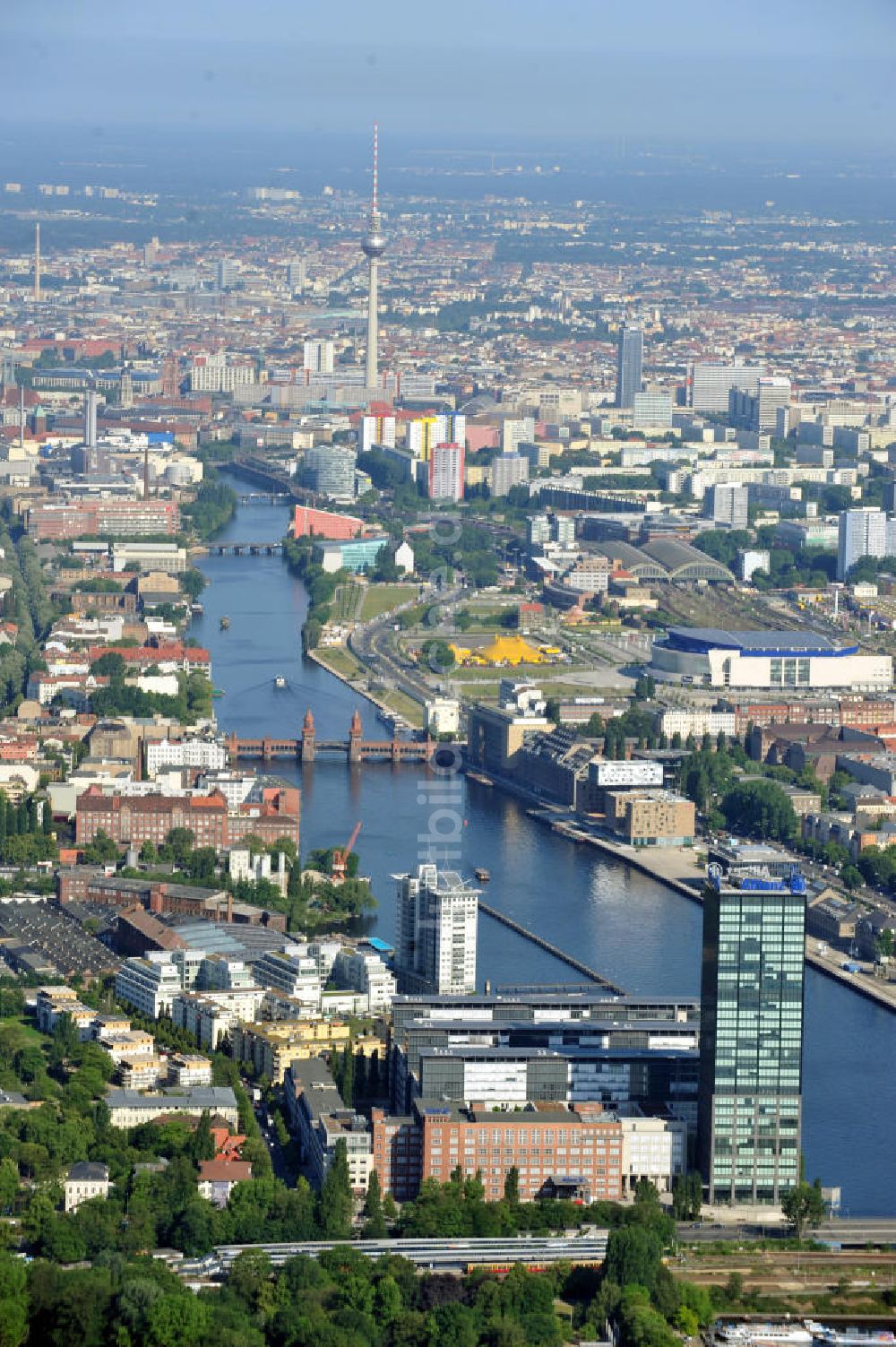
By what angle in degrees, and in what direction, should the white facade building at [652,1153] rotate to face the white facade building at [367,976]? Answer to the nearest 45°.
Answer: approximately 135° to its right

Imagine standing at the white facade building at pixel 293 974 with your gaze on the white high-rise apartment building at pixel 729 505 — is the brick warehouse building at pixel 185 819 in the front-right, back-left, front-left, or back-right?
front-left

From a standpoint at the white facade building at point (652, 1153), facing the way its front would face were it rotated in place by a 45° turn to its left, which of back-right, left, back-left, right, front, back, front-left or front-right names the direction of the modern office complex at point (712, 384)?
back-left

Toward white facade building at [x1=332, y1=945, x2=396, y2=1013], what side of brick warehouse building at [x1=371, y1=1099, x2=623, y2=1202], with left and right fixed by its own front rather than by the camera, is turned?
back

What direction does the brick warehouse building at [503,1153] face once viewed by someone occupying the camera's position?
facing the viewer

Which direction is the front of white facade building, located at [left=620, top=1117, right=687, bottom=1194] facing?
toward the camera

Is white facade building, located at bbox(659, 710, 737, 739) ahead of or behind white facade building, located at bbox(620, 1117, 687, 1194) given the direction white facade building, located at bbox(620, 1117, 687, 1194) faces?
behind

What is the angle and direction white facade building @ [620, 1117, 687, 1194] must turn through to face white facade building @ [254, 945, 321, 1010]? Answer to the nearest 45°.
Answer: approximately 135° to its right

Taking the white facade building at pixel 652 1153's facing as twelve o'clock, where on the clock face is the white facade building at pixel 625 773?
the white facade building at pixel 625 773 is roughly at 6 o'clock from the white facade building at pixel 652 1153.

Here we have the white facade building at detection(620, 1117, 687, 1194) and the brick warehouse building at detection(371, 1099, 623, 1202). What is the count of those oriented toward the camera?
2

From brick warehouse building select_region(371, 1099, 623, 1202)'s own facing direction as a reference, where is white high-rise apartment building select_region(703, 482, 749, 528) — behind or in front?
behind

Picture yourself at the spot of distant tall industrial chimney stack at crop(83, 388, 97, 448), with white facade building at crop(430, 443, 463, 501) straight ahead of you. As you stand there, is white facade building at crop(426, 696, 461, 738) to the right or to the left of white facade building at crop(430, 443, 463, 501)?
right

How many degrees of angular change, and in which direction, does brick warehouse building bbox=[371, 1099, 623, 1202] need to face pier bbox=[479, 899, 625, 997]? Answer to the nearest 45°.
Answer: approximately 180°

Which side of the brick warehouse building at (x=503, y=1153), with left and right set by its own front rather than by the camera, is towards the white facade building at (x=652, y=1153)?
left

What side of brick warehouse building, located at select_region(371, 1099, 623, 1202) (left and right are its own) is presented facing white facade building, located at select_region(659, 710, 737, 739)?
back
